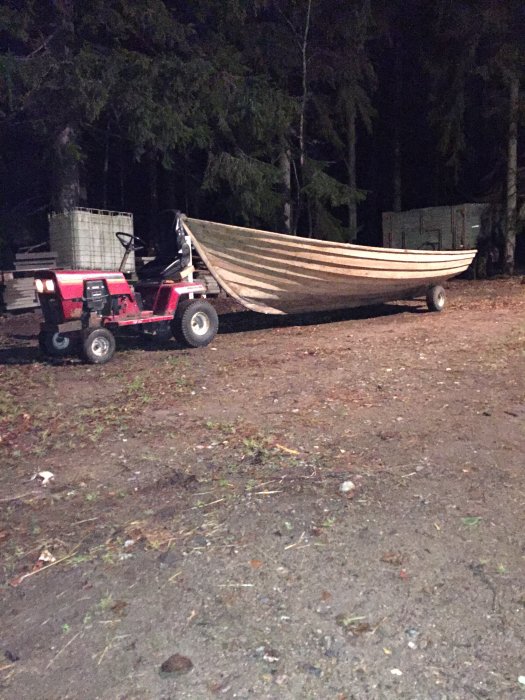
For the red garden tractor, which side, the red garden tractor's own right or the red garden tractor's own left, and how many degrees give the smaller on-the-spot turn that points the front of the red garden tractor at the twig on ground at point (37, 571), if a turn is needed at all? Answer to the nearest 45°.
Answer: approximately 45° to the red garden tractor's own left

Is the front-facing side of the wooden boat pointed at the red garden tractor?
yes

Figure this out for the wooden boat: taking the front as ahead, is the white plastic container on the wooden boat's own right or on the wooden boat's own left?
on the wooden boat's own right

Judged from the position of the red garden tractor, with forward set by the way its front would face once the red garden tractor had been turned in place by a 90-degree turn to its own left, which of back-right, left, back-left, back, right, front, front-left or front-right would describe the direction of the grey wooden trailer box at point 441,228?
left

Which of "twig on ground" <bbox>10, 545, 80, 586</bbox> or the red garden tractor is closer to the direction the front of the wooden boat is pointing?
the red garden tractor

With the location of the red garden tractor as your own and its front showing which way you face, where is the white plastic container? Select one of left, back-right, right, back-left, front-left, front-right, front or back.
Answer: back-right

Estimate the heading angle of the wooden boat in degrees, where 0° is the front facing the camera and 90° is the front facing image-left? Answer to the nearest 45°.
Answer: approximately 45°

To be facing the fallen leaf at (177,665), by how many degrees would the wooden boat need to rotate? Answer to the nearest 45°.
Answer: approximately 45° to its left

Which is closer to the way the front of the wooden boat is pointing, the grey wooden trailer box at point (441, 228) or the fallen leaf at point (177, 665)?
the fallen leaf

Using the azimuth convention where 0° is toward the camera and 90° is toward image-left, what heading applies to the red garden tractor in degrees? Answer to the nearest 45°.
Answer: approximately 45°
